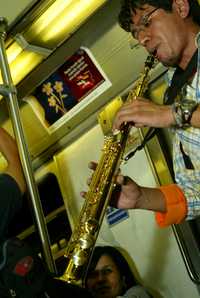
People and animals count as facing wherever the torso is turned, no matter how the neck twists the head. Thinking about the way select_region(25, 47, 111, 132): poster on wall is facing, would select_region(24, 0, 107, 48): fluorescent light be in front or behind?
in front

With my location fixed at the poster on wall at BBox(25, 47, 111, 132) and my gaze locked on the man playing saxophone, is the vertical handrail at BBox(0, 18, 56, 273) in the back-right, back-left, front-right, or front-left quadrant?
front-right

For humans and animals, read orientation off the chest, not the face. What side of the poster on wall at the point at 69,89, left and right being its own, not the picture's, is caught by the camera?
front

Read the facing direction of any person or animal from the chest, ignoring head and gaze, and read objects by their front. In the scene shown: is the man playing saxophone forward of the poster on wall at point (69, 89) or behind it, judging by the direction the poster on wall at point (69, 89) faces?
forward
